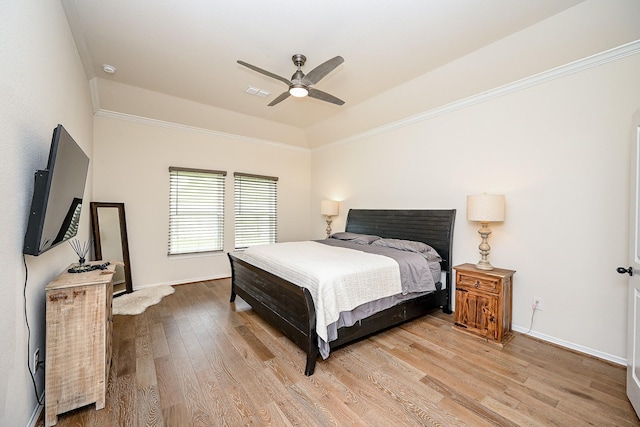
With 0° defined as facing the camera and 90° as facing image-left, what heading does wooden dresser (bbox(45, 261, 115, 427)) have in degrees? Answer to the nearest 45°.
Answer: approximately 270°

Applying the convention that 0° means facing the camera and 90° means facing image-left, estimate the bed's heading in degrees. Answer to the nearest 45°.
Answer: approximately 45°

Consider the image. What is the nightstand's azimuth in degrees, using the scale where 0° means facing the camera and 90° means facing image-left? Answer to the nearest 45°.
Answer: approximately 45°

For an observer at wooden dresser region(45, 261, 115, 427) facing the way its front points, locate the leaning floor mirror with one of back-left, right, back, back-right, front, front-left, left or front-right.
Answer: left

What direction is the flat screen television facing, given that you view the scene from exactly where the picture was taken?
facing to the right of the viewer

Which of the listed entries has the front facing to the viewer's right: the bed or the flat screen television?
the flat screen television
